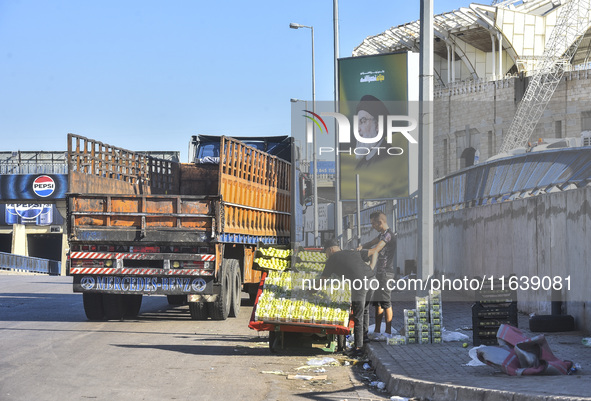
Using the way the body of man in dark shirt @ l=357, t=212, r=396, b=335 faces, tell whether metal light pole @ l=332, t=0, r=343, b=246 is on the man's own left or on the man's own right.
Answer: on the man's own right

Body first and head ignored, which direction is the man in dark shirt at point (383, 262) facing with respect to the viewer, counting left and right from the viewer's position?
facing the viewer and to the left of the viewer

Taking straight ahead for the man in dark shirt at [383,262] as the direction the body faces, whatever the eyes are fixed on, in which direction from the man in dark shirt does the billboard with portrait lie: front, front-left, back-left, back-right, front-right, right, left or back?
back-right

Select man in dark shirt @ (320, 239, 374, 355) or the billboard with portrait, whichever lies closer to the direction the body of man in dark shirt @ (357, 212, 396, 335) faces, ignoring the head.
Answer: the man in dark shirt

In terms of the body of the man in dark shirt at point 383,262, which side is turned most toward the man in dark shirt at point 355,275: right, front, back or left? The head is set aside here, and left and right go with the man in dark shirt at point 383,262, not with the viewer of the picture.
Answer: front

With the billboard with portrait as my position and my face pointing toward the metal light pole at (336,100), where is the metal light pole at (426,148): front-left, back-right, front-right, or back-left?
back-left

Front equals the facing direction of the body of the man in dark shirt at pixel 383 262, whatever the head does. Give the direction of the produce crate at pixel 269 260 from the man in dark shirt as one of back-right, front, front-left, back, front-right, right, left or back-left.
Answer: front-right

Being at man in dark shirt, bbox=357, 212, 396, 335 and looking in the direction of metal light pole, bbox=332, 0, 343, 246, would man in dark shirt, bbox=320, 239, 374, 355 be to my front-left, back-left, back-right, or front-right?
back-left
